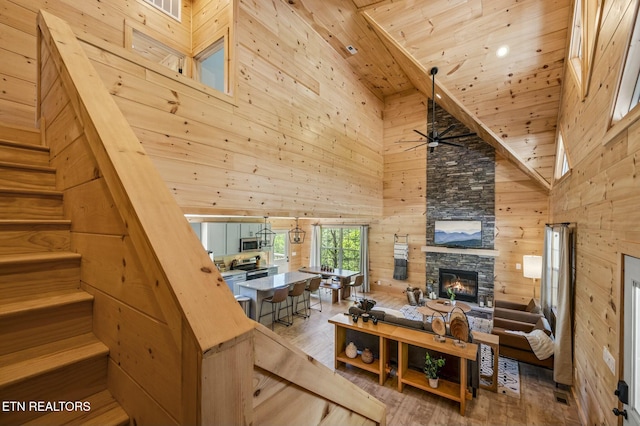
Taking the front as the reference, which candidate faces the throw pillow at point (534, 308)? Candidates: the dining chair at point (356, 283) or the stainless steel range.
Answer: the stainless steel range

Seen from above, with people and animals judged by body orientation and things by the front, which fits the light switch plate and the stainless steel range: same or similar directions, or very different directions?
very different directions

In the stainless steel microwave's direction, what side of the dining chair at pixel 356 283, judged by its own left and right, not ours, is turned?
front

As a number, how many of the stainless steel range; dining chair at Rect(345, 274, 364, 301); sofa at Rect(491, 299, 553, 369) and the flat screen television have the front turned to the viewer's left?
2

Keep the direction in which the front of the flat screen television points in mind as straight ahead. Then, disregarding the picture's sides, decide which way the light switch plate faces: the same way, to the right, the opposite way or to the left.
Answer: to the right

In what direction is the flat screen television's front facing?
toward the camera

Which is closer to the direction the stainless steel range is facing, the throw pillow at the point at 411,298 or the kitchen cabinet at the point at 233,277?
the throw pillow

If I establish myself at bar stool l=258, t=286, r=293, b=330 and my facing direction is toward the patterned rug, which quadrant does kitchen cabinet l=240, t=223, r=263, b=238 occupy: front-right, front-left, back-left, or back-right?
back-left

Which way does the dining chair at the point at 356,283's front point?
to the viewer's left

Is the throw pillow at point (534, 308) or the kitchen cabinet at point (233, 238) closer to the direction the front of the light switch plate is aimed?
the kitchen cabinet

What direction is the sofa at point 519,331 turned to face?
to the viewer's left

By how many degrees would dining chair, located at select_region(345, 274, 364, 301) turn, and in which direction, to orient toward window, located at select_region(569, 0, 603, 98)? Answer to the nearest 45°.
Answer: approximately 135° to its left

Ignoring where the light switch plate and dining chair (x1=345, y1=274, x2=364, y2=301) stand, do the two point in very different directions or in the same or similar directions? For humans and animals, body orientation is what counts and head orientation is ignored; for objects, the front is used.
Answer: same or similar directions

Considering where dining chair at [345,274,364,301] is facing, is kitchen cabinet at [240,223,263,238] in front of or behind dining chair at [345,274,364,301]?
in front

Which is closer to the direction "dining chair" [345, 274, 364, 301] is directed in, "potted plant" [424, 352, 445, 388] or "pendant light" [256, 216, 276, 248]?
the pendant light

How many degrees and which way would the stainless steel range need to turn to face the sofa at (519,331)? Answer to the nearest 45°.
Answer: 0° — it already faces it

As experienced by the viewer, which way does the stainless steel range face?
facing the viewer and to the right of the viewer

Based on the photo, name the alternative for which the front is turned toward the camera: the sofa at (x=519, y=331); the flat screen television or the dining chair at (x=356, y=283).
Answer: the flat screen television

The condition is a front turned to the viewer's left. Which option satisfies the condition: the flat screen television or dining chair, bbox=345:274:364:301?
the dining chair
